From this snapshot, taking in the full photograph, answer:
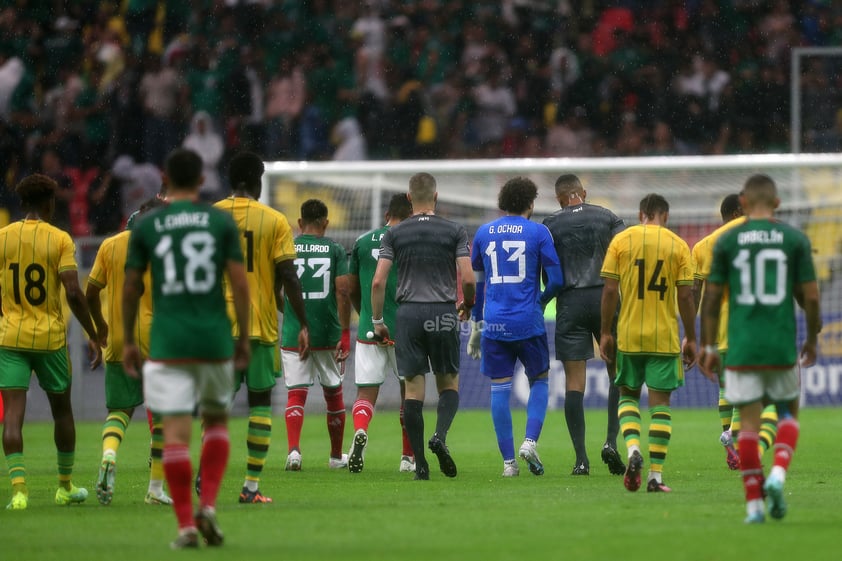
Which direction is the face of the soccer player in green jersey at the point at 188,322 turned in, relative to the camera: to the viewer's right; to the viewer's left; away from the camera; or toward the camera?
away from the camera

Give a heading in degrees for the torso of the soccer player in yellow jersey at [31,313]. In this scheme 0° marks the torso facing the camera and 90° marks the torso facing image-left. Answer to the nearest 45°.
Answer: approximately 180°

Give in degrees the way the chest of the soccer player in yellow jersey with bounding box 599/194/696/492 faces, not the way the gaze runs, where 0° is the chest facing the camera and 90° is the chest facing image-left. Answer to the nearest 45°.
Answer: approximately 180°

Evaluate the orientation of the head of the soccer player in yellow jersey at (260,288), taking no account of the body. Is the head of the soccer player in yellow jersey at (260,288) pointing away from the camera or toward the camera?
away from the camera

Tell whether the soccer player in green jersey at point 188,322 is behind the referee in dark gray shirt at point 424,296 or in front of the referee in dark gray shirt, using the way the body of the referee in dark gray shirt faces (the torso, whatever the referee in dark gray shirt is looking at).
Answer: behind

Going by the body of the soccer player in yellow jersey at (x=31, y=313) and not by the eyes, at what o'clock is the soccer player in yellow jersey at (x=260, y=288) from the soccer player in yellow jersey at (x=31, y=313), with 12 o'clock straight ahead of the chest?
the soccer player in yellow jersey at (x=260, y=288) is roughly at 4 o'clock from the soccer player in yellow jersey at (x=31, y=313).

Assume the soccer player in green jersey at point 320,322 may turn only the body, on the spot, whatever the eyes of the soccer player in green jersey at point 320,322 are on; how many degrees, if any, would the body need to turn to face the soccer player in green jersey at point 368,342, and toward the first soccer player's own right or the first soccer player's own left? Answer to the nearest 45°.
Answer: approximately 135° to the first soccer player's own right

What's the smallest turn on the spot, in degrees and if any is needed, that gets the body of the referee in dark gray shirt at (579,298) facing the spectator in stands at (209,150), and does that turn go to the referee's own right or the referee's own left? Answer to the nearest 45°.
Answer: approximately 45° to the referee's own left

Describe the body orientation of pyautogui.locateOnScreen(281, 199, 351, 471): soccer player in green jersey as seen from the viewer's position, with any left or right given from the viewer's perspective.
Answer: facing away from the viewer

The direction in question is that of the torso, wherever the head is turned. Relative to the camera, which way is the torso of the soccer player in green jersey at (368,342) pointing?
away from the camera

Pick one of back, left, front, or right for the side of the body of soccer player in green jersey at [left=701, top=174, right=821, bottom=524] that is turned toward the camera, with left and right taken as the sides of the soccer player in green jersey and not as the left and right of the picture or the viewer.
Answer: back
